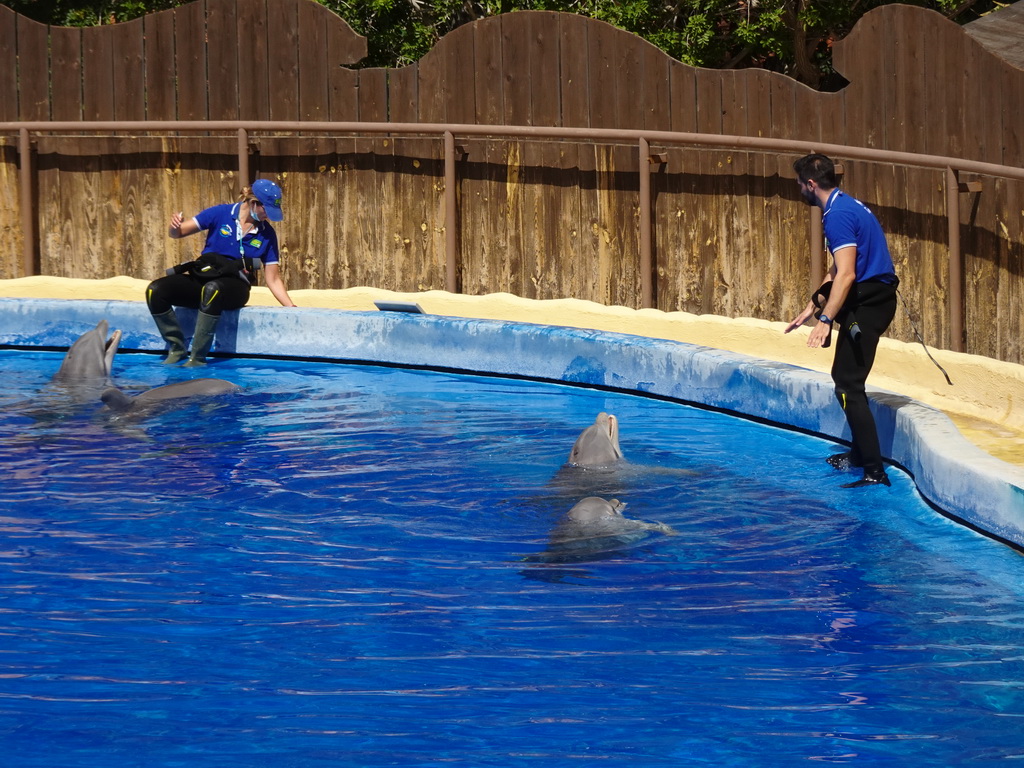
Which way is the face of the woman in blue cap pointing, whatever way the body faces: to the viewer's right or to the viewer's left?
to the viewer's right

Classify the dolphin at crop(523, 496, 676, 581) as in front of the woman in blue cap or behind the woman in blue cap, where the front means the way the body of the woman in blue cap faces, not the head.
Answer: in front

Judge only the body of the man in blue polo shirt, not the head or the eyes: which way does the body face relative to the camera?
to the viewer's left

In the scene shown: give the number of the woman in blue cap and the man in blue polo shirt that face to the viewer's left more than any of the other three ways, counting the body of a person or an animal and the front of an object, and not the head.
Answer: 1

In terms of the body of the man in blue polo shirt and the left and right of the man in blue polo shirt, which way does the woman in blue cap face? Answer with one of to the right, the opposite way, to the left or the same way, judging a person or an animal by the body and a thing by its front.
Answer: to the left

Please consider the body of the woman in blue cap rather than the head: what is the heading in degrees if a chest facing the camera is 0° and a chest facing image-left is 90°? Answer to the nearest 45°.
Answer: approximately 0°

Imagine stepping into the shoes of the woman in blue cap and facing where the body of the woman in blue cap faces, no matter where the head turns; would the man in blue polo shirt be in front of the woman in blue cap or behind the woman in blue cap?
in front

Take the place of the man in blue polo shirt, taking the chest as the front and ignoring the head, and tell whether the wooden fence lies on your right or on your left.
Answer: on your right
